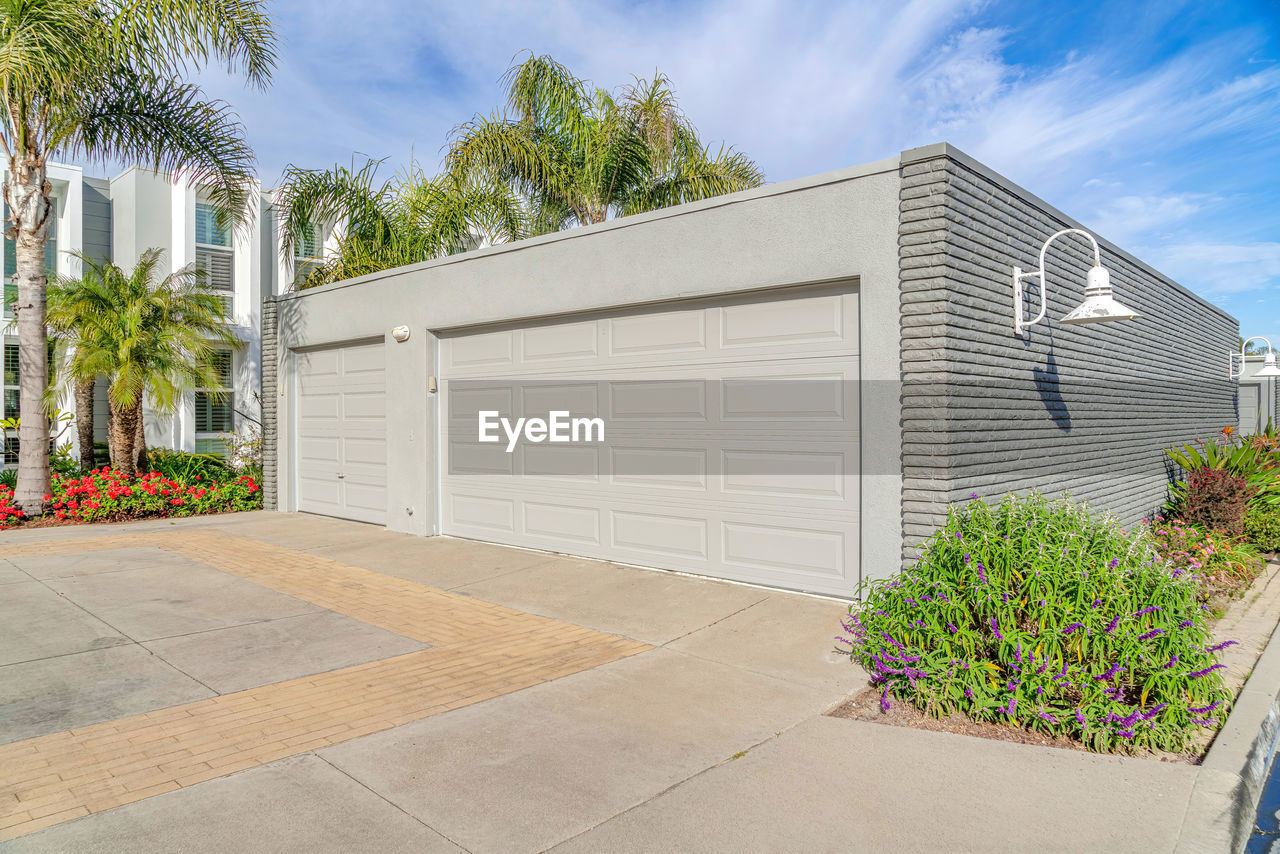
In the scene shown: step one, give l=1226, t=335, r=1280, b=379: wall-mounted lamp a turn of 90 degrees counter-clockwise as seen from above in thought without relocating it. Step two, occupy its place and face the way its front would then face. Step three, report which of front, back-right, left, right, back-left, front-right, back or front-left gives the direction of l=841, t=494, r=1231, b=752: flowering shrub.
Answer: back

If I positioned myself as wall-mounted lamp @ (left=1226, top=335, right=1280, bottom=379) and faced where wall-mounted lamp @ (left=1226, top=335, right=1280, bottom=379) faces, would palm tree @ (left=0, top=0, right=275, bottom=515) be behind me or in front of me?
behind

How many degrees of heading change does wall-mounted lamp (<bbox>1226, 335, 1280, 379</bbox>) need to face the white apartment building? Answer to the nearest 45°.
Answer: approximately 135° to its right

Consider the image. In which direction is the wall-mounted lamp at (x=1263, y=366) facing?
to the viewer's right

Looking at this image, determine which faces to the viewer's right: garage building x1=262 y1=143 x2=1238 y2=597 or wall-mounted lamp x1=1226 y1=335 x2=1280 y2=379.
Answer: the wall-mounted lamp

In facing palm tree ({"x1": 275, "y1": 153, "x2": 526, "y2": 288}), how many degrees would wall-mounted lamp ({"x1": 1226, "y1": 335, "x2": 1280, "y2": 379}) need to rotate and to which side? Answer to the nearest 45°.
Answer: approximately 135° to its right

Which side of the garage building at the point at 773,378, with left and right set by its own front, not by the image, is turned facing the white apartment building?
right

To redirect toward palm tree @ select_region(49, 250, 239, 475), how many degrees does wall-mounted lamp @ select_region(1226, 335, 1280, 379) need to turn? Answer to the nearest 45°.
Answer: approximately 135° to its right

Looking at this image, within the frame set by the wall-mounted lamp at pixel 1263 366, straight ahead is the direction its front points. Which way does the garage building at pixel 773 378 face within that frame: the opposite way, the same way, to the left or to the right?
to the right

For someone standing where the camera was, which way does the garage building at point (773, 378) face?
facing the viewer and to the left of the viewer

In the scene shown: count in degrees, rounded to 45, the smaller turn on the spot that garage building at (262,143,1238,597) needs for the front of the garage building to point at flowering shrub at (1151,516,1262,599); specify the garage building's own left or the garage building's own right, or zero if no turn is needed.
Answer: approximately 135° to the garage building's own left

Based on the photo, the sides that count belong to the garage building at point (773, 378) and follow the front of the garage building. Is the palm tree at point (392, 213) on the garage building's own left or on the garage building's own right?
on the garage building's own right

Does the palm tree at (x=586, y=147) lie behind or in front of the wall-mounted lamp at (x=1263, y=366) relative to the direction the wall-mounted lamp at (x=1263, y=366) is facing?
behind

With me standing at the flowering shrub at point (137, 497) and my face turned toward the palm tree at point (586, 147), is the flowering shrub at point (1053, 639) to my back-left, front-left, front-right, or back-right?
front-right

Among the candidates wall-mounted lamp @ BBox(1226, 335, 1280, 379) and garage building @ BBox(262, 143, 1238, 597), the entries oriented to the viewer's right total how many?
1

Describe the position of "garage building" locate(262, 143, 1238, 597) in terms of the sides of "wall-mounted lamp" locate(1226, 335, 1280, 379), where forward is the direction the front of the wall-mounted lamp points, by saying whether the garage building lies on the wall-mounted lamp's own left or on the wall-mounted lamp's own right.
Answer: on the wall-mounted lamp's own right
